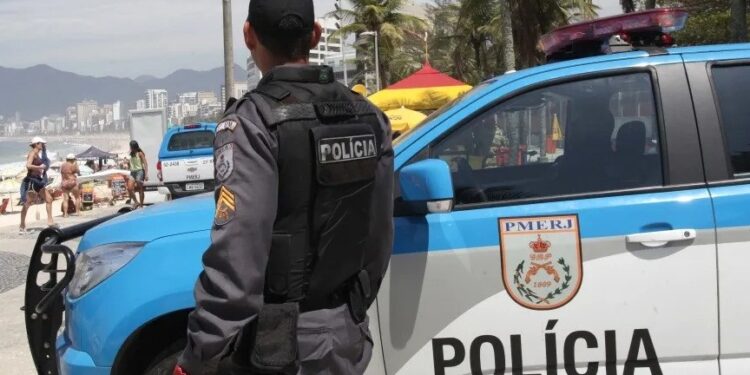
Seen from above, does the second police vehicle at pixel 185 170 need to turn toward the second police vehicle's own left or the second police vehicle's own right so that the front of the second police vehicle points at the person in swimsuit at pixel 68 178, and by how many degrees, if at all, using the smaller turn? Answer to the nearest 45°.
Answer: approximately 90° to the second police vehicle's own left

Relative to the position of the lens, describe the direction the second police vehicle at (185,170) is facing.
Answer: facing away from the viewer

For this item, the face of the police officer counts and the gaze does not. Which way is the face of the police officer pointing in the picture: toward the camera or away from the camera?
away from the camera

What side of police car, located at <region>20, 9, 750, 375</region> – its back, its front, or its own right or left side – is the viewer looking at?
left

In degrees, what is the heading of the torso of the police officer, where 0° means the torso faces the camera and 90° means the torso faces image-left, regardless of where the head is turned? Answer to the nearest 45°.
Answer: approximately 135°

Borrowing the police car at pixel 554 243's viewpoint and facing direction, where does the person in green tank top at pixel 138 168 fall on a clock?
The person in green tank top is roughly at 2 o'clock from the police car.

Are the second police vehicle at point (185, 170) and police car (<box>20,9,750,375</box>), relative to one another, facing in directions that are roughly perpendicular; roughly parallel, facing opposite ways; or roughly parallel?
roughly perpendicular

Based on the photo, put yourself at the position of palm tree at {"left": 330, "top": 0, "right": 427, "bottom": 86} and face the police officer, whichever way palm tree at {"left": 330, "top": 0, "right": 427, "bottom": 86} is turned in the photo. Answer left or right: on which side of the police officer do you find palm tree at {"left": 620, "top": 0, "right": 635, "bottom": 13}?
left

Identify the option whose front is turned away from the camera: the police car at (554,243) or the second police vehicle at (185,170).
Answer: the second police vehicle
